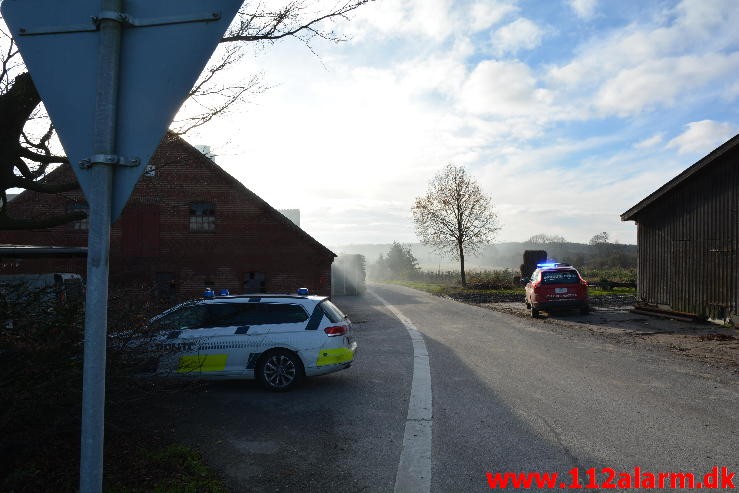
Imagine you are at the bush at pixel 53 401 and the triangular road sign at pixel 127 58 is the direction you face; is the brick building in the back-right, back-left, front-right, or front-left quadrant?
back-left

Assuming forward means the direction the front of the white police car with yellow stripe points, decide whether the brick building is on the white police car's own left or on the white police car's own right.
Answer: on the white police car's own right

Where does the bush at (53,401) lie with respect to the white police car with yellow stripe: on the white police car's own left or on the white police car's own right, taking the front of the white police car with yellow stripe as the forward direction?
on the white police car's own left

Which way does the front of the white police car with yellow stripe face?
to the viewer's left

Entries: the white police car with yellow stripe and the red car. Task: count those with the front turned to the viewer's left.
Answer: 1

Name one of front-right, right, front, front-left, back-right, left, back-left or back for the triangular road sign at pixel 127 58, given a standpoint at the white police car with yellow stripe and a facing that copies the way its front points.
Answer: left
